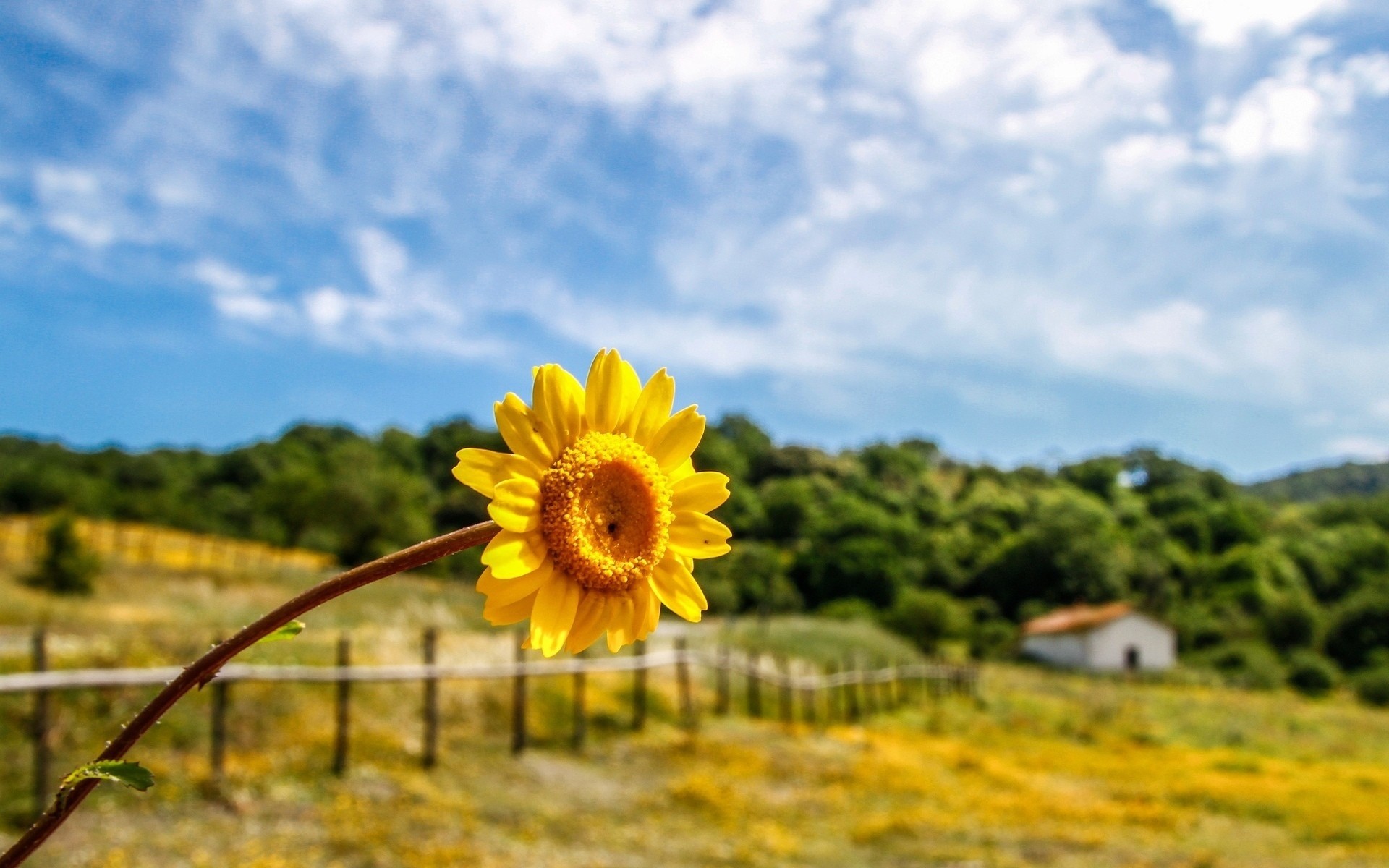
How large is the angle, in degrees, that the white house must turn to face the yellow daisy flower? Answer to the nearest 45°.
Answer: approximately 45° to its right

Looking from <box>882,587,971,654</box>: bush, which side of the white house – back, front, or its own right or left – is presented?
right

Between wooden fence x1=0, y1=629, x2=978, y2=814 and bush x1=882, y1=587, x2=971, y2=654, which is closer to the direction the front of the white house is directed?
the wooden fence

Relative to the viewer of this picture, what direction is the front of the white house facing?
facing the viewer and to the right of the viewer

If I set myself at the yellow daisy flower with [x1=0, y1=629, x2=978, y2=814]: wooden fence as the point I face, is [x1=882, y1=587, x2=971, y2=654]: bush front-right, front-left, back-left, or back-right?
front-right

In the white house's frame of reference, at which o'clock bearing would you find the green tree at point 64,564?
The green tree is roughly at 3 o'clock from the white house.

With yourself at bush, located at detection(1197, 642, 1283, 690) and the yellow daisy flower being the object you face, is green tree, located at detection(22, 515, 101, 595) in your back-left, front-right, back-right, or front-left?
front-right

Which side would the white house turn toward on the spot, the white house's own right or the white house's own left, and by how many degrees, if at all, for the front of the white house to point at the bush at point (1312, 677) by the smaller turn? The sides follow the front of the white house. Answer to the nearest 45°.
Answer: approximately 45° to the white house's own left
